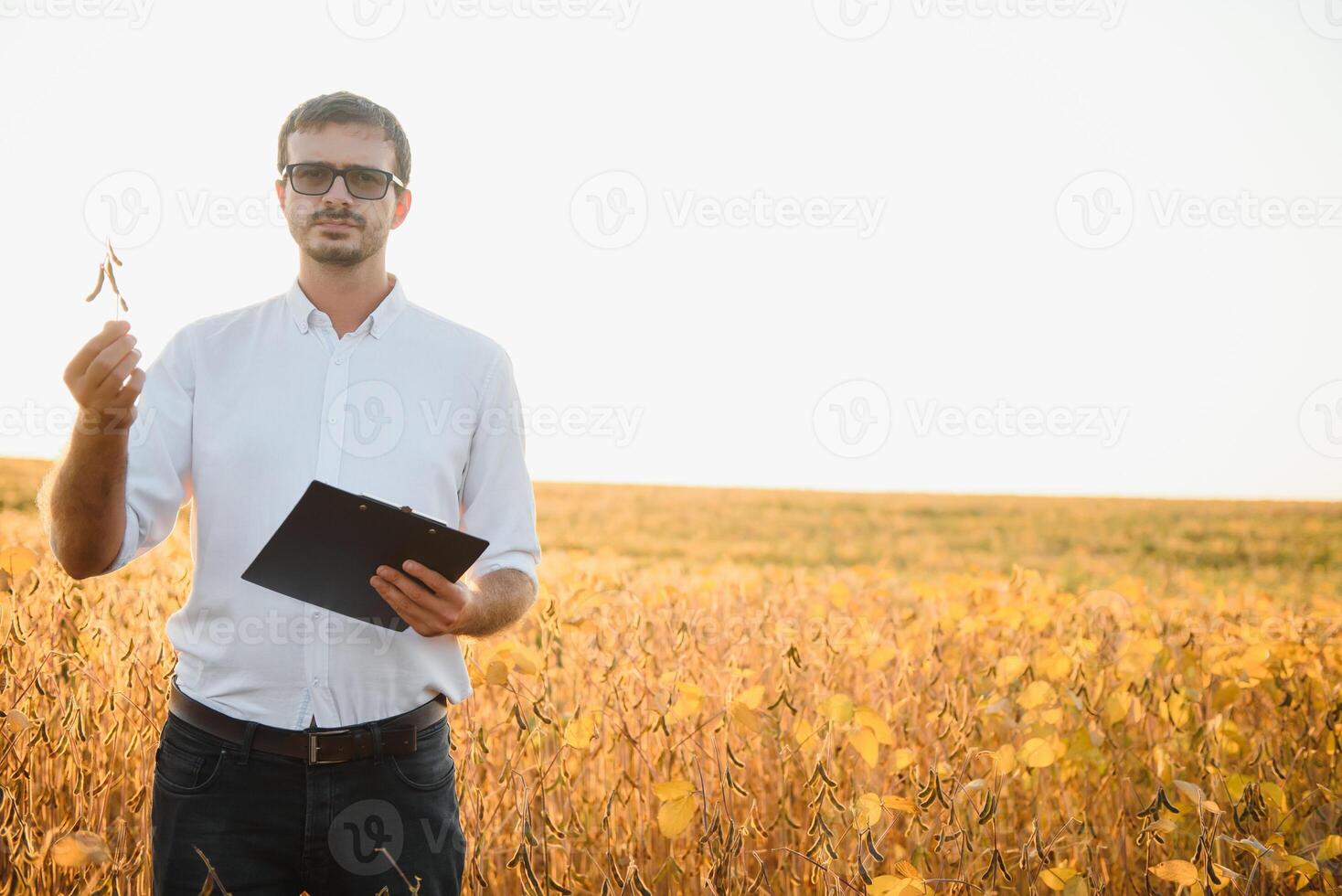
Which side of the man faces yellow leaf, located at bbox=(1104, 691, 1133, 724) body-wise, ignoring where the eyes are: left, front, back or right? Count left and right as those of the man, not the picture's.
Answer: left

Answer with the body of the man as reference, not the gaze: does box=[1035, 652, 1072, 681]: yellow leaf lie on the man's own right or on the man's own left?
on the man's own left

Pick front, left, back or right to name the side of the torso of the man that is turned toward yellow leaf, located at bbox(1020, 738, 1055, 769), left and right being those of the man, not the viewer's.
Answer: left

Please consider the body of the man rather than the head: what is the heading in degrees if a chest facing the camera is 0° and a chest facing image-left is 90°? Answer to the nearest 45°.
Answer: approximately 0°

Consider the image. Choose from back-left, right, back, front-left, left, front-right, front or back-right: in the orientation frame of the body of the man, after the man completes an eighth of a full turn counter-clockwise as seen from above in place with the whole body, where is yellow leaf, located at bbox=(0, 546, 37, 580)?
back

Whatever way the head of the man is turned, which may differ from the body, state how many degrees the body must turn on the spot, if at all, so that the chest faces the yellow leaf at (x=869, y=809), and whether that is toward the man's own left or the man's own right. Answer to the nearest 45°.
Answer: approximately 90° to the man's own left

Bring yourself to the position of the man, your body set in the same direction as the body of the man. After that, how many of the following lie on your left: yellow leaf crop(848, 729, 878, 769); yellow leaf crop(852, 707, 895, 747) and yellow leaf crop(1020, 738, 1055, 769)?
3

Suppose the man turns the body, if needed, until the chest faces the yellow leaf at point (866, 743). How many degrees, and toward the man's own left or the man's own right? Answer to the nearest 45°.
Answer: approximately 90° to the man's own left

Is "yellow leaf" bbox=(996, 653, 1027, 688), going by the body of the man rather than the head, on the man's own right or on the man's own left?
on the man's own left

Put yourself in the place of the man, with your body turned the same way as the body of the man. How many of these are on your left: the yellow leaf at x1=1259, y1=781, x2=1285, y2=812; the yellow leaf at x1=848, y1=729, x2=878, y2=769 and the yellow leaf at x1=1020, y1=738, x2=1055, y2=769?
3
